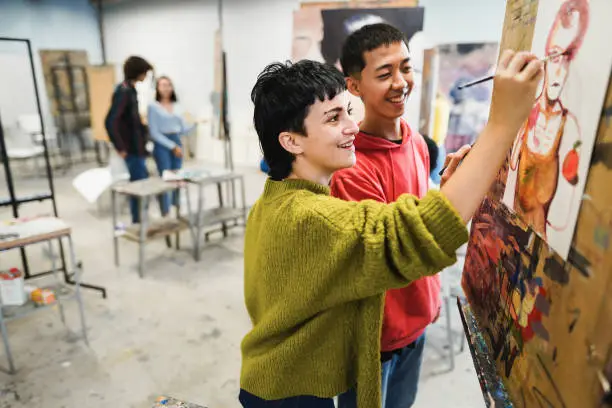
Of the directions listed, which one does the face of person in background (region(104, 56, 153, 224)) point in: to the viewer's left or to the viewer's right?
to the viewer's right

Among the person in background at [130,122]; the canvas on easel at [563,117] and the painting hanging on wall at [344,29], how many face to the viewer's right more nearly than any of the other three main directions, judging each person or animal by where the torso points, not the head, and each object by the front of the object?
1

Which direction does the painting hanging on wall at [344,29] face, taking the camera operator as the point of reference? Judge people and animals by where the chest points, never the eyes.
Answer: facing the viewer

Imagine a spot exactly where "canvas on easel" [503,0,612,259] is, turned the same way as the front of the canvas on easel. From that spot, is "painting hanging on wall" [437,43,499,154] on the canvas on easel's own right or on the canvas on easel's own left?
on the canvas on easel's own right

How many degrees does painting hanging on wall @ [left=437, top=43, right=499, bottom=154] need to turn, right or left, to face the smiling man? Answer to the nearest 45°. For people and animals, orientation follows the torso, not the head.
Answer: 0° — it already faces them

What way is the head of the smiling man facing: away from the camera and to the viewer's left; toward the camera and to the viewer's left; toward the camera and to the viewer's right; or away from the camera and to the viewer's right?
toward the camera and to the viewer's right

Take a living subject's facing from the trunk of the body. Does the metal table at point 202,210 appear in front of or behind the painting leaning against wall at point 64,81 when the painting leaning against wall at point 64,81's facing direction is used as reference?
in front

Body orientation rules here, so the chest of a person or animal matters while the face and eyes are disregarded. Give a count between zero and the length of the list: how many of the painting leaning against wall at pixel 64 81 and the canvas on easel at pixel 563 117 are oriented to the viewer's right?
0

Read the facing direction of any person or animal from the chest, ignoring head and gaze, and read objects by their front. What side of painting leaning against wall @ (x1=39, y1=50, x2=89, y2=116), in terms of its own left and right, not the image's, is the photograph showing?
front

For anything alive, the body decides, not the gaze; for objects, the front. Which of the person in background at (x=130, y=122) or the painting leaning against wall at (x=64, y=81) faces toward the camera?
the painting leaning against wall

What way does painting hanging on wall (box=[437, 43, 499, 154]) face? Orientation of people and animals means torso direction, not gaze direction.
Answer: toward the camera

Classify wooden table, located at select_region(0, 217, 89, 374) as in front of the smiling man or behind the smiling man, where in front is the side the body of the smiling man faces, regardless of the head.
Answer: behind

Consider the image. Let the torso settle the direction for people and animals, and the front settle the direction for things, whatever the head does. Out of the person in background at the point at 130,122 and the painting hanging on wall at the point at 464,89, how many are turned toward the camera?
1

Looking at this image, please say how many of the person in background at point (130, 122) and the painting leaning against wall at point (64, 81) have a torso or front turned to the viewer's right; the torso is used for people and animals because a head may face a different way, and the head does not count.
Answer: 1

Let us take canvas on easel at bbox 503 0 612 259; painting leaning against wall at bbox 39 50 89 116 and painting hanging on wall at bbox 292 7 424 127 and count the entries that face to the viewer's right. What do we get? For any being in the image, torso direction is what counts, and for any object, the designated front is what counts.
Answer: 0

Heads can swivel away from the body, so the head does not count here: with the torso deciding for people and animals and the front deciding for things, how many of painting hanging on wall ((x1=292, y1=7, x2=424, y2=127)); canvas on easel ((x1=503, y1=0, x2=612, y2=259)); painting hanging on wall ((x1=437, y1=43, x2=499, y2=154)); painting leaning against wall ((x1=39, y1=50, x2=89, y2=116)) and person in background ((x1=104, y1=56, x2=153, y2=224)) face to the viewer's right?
1

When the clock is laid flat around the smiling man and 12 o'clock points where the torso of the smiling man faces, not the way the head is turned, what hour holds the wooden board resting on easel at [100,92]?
The wooden board resting on easel is roughly at 6 o'clock from the smiling man.

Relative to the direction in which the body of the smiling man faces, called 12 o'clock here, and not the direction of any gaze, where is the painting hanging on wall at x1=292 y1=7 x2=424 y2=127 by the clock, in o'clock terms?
The painting hanging on wall is roughly at 7 o'clock from the smiling man.

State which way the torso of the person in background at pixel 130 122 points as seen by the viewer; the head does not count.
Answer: to the viewer's right

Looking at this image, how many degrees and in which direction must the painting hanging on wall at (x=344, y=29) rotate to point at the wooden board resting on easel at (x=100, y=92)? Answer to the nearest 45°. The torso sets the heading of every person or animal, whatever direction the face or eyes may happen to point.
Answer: approximately 135° to its right

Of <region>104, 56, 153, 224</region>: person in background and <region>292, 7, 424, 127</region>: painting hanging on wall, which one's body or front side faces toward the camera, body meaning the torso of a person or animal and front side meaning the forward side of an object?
the painting hanging on wall
